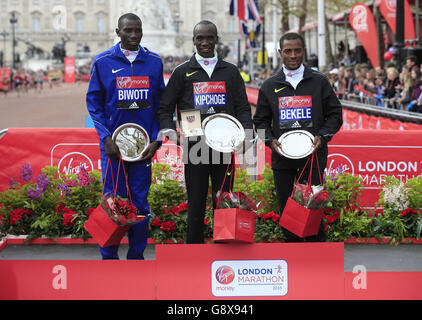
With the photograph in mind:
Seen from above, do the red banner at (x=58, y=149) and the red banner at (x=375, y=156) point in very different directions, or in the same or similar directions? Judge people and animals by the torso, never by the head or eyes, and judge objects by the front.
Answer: same or similar directions

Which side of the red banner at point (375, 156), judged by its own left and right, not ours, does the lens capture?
front

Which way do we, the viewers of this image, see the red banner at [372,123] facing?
facing the viewer and to the left of the viewer

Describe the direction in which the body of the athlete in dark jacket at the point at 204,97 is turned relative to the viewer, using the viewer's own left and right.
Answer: facing the viewer

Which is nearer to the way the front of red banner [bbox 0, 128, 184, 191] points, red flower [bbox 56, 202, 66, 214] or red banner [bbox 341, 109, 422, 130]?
the red flower

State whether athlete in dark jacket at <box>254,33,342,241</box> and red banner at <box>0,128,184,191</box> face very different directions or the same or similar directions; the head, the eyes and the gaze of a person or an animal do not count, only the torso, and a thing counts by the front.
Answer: same or similar directions

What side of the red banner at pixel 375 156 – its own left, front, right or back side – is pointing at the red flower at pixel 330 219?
front

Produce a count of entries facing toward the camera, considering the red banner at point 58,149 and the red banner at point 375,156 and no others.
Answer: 2

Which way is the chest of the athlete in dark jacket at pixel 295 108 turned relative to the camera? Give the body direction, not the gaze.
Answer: toward the camera

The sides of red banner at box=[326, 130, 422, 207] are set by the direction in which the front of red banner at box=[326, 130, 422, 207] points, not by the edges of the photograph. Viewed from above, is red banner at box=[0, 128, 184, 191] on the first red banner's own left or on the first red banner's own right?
on the first red banner's own right
